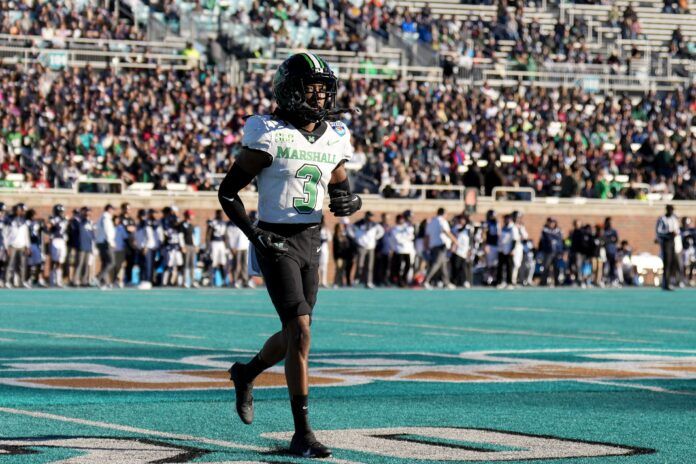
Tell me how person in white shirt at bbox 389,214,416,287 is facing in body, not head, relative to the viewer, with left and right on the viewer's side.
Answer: facing the viewer

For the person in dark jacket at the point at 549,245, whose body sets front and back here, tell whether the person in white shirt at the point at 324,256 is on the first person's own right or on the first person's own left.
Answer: on the first person's own right

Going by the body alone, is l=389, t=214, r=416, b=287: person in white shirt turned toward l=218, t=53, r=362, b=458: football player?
yes

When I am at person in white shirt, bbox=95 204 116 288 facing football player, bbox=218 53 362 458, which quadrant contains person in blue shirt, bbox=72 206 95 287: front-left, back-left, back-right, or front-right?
back-right

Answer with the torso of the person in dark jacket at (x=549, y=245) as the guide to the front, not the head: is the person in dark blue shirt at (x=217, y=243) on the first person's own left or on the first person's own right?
on the first person's own right

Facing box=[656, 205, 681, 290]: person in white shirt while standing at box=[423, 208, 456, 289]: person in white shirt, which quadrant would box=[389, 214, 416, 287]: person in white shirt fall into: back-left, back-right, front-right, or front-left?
back-left

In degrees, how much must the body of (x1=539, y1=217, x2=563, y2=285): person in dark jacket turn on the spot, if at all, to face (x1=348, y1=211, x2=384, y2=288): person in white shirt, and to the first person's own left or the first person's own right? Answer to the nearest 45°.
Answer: approximately 45° to the first person's own right

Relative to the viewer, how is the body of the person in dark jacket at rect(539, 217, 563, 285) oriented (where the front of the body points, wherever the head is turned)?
toward the camera

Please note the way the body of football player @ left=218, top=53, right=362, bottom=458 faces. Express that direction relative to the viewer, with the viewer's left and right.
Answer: facing the viewer and to the right of the viewer

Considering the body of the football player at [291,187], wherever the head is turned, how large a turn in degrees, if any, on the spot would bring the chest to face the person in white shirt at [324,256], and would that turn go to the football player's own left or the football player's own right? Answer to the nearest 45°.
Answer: approximately 135° to the football player's own left

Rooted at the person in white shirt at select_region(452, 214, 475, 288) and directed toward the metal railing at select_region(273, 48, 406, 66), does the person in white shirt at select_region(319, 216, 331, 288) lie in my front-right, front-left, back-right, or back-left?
front-left

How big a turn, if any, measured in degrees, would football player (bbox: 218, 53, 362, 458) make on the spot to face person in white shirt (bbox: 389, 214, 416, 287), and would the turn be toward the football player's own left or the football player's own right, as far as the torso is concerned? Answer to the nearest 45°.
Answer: approximately 135° to the football player's own left

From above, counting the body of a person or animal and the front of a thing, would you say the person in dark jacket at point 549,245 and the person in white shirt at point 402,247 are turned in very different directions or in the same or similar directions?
same or similar directions

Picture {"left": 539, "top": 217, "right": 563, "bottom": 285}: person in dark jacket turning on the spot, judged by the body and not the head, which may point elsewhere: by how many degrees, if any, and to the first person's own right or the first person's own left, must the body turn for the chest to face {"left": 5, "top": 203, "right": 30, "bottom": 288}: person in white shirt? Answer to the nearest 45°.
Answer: approximately 45° to the first person's own right

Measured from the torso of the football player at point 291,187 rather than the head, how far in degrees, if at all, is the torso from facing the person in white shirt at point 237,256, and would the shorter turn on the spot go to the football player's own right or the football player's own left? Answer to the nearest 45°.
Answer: approximately 135° to the football player's own left
